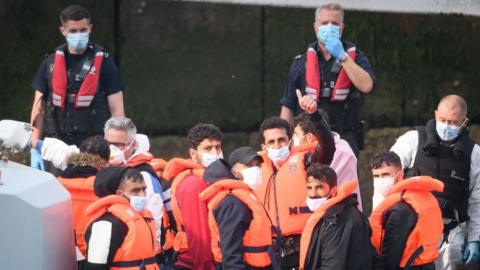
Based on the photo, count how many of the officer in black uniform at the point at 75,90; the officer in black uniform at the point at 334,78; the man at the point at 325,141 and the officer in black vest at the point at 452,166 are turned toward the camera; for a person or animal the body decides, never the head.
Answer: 3

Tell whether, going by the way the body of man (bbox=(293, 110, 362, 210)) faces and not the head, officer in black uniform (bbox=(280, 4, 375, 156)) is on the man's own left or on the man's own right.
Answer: on the man's own right

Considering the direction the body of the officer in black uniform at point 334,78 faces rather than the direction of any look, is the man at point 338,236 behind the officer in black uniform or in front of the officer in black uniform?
in front

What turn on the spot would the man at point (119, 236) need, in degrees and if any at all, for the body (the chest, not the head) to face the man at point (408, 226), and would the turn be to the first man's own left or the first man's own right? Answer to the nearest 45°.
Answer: approximately 45° to the first man's own left

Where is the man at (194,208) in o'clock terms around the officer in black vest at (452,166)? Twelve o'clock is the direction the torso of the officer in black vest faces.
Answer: The man is roughly at 2 o'clock from the officer in black vest.

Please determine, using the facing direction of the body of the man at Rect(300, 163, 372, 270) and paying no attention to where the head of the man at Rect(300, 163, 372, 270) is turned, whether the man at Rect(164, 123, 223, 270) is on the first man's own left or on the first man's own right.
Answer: on the first man's own right

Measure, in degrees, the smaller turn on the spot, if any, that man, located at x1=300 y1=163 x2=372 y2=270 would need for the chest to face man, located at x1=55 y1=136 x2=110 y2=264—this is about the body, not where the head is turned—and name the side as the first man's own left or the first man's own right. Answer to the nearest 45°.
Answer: approximately 45° to the first man's own right

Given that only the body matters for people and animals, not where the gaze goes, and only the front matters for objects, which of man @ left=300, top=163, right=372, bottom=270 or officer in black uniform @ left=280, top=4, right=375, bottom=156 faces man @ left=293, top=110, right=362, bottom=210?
the officer in black uniform
